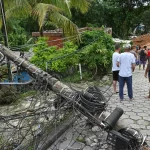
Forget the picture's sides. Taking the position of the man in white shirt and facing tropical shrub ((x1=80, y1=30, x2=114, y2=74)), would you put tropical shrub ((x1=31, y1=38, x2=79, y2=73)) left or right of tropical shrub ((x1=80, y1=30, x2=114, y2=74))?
left

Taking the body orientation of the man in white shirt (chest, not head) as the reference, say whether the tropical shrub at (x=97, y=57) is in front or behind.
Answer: in front

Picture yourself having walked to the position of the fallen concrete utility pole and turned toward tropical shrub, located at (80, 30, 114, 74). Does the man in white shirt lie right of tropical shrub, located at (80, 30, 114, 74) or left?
right

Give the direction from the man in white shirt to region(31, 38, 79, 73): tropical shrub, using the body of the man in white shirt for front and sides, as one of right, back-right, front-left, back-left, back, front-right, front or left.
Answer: front-left

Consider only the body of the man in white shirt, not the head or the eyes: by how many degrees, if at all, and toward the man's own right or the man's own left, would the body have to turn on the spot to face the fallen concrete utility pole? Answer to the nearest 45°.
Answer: approximately 135° to the man's own left

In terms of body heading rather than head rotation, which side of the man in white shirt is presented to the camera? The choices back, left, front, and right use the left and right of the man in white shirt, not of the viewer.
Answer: back
